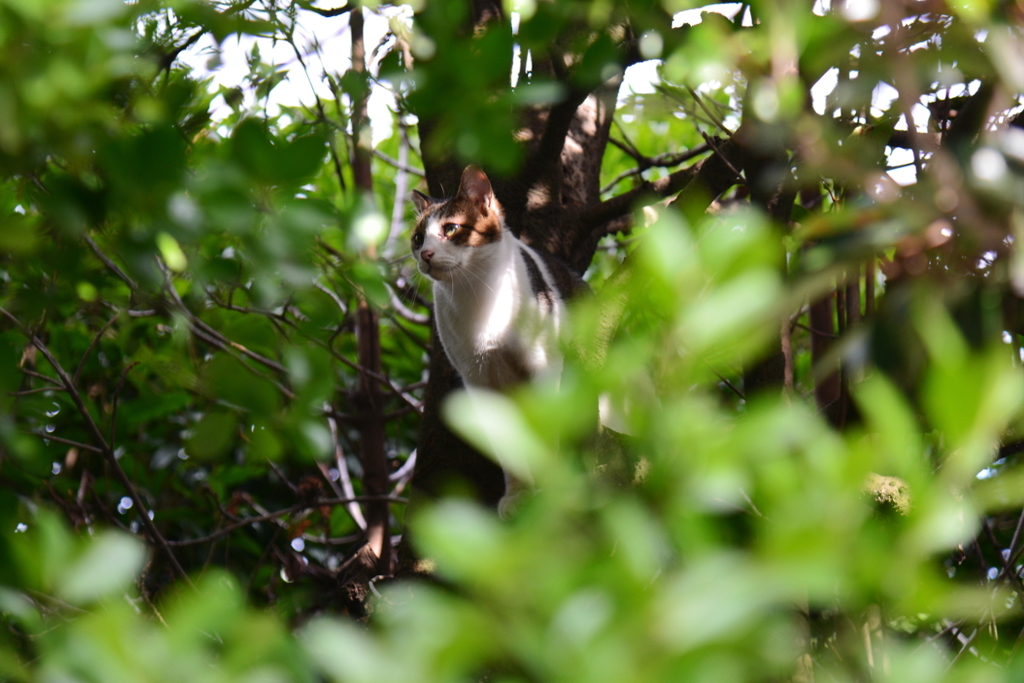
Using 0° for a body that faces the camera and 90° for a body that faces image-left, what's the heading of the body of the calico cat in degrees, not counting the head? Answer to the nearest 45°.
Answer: approximately 45°
